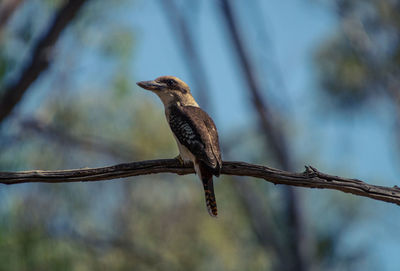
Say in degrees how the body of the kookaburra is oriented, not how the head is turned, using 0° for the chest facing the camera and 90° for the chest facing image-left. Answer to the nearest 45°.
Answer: approximately 90°

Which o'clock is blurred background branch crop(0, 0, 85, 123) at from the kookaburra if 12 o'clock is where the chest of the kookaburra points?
The blurred background branch is roughly at 1 o'clock from the kookaburra.
